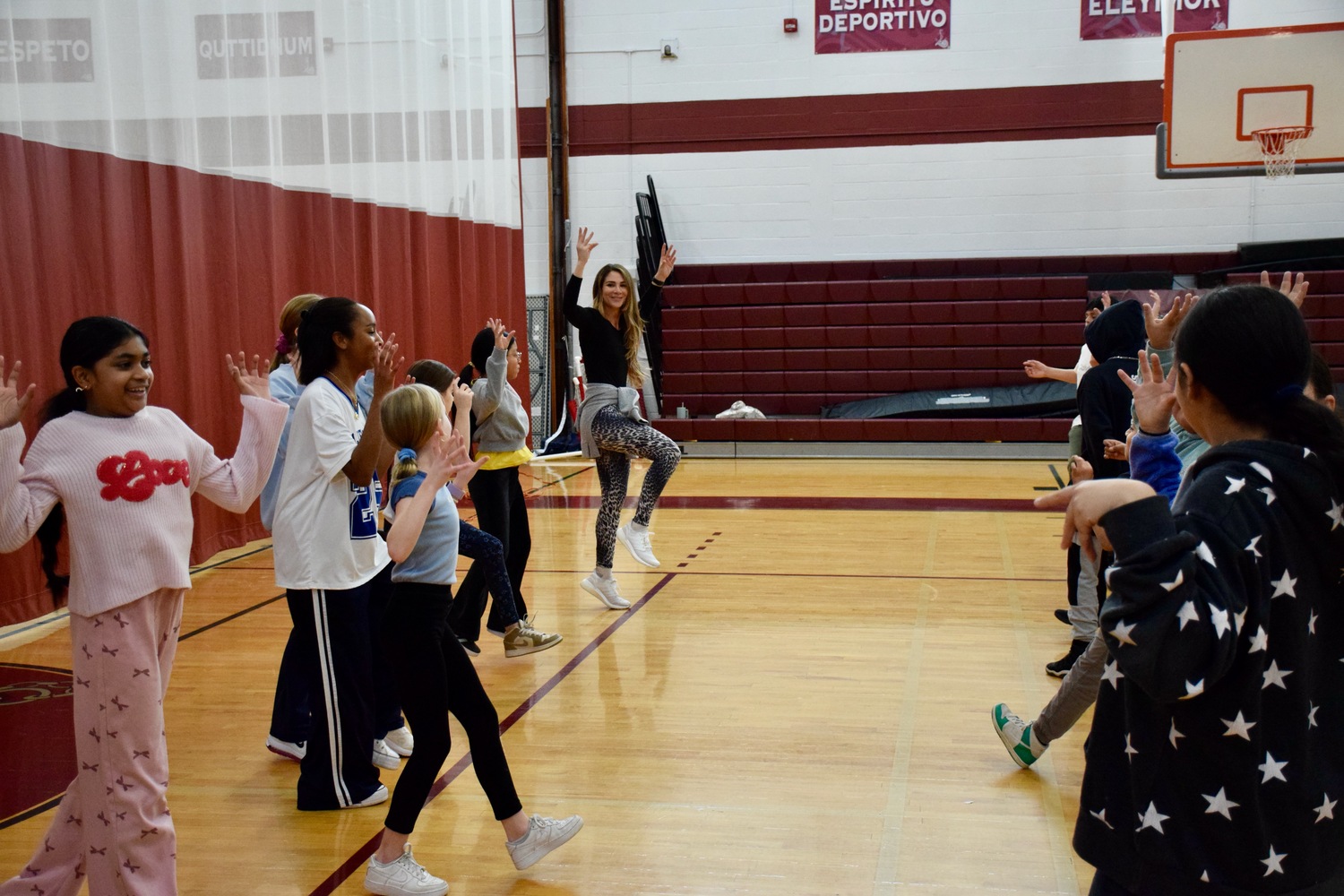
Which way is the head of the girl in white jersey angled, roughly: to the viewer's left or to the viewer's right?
to the viewer's right

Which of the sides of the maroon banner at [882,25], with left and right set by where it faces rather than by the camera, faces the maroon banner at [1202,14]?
left

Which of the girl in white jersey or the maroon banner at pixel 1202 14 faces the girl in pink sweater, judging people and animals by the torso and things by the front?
the maroon banner

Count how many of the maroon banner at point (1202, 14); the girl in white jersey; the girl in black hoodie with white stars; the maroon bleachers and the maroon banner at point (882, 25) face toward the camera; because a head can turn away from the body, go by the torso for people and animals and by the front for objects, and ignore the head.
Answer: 3

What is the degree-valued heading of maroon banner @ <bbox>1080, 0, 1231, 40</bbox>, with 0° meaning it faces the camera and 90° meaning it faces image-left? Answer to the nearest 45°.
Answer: approximately 0°

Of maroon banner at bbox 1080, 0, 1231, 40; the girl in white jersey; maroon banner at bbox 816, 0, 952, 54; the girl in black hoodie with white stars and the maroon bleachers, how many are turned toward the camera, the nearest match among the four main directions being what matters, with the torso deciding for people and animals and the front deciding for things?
3

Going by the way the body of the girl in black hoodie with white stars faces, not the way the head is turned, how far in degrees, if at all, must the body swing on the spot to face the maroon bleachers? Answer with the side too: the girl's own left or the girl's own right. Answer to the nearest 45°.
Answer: approximately 45° to the girl's own right

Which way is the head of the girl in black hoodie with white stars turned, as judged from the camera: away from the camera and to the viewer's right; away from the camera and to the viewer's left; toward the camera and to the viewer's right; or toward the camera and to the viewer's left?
away from the camera and to the viewer's left

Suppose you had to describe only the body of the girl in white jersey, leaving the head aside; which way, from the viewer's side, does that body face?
to the viewer's right

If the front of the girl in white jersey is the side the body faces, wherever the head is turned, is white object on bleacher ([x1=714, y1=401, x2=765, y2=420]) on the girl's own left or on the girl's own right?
on the girl's own left

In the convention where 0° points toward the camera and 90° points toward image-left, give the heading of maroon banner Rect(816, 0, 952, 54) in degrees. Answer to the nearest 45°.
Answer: approximately 0°
